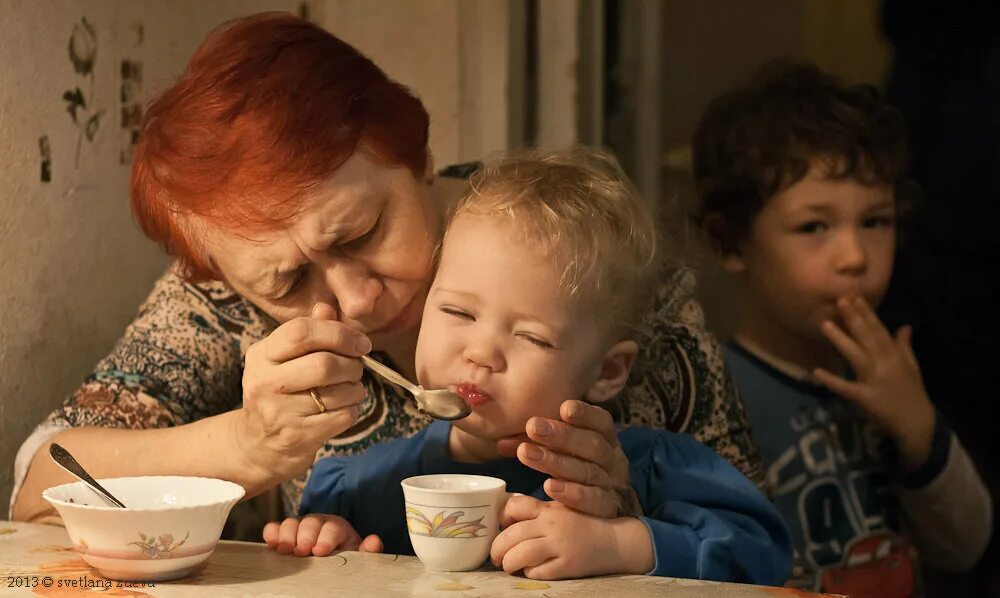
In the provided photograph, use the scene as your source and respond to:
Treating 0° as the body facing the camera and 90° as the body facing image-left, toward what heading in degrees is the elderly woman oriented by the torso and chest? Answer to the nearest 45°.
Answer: approximately 0°
